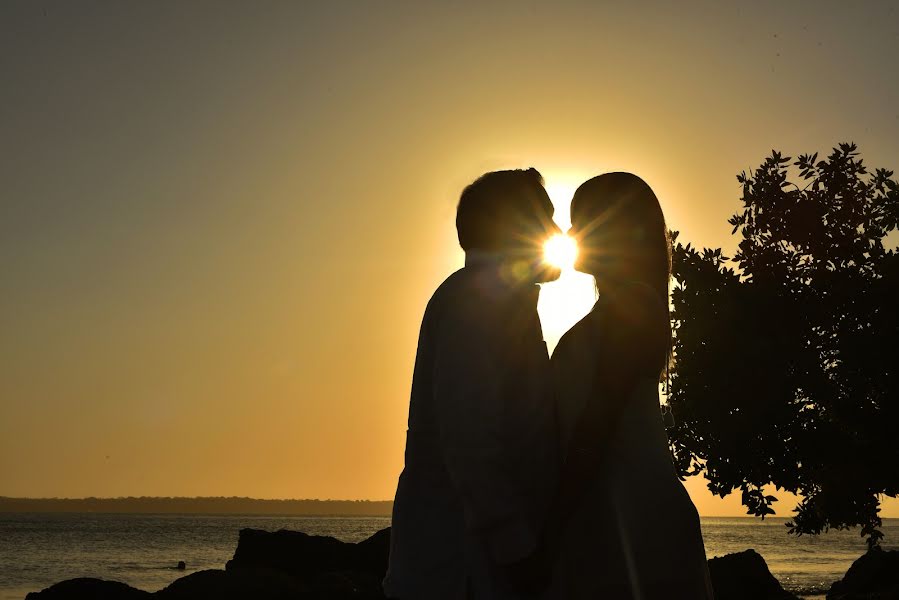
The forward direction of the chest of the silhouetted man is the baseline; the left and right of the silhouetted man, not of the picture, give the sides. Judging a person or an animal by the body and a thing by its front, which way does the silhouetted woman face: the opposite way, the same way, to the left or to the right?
the opposite way

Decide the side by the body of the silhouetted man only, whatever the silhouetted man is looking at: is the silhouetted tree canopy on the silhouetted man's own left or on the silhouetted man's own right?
on the silhouetted man's own left

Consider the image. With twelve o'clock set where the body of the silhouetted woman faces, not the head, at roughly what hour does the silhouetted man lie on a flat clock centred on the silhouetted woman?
The silhouetted man is roughly at 11 o'clock from the silhouetted woman.

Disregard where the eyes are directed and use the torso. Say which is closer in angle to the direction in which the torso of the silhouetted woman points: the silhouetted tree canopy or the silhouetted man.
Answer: the silhouetted man

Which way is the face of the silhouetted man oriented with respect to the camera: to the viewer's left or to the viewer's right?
to the viewer's right

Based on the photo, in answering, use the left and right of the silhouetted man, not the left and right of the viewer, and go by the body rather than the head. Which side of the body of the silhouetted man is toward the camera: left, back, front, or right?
right

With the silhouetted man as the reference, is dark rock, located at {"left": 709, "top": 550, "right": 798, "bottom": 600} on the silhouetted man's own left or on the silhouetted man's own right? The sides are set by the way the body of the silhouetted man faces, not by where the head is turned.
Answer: on the silhouetted man's own left

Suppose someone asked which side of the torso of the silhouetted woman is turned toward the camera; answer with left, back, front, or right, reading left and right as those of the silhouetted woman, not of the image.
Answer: left

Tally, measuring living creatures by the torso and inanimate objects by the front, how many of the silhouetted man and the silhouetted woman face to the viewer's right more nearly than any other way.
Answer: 1

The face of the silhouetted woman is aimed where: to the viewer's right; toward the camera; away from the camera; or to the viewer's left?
to the viewer's left
